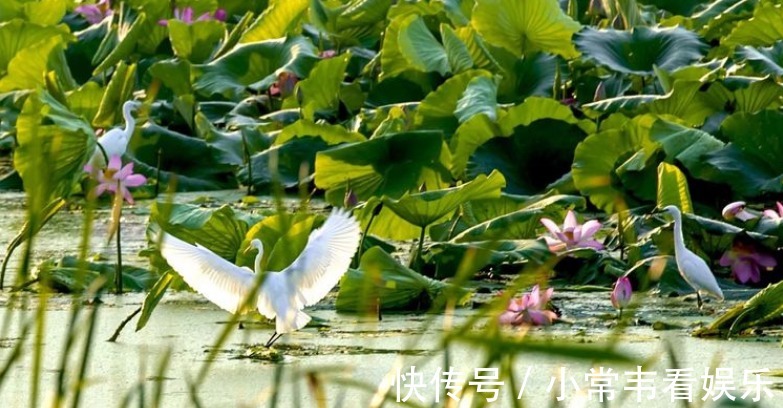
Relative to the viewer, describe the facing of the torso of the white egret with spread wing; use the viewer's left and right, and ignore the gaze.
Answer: facing away from the viewer and to the left of the viewer

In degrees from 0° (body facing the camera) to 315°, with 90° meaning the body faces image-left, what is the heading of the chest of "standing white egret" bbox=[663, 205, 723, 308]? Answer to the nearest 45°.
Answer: approximately 90°

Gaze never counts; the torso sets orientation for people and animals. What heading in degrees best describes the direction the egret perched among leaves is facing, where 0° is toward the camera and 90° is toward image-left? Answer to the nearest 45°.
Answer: approximately 270°

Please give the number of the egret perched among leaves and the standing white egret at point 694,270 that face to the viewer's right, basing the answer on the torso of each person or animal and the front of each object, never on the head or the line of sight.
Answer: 1

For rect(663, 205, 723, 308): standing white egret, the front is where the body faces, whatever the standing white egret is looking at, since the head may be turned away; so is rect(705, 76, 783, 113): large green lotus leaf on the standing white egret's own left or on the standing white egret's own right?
on the standing white egret's own right

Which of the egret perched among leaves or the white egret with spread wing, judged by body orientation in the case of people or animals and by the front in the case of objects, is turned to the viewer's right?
the egret perched among leaves
